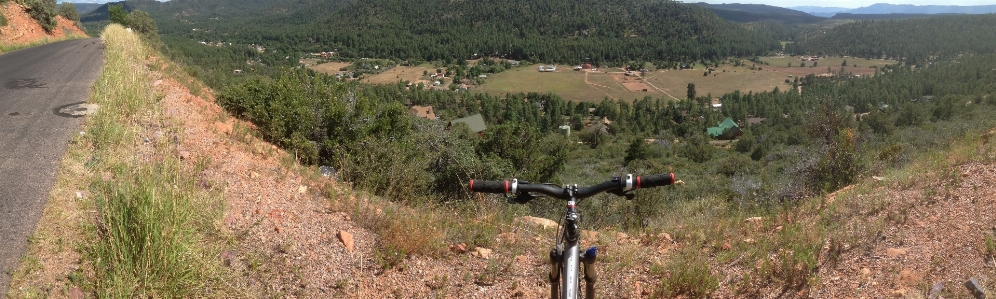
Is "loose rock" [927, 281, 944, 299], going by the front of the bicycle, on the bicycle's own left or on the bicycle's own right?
on the bicycle's own right

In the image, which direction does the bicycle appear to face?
away from the camera

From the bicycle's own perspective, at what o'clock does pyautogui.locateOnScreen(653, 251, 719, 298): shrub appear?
The shrub is roughly at 1 o'clock from the bicycle.

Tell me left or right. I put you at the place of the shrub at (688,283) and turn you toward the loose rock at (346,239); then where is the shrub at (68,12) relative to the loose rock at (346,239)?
right

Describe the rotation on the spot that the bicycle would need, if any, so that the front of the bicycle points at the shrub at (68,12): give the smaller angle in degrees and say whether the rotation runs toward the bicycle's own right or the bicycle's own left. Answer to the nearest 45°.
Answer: approximately 45° to the bicycle's own left
